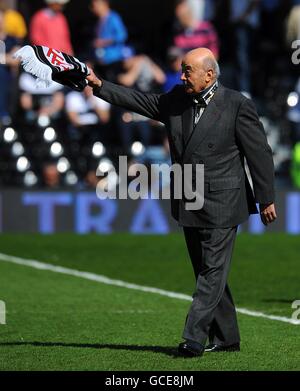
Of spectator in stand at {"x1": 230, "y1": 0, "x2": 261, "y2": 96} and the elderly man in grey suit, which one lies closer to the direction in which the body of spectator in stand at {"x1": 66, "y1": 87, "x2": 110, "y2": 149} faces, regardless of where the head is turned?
the elderly man in grey suit

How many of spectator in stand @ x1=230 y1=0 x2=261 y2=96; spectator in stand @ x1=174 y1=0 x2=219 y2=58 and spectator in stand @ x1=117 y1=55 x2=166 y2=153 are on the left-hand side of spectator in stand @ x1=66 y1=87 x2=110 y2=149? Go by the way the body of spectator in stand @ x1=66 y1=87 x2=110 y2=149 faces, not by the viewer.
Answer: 3

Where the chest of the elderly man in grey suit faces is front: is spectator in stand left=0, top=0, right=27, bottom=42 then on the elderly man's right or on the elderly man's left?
on the elderly man's right

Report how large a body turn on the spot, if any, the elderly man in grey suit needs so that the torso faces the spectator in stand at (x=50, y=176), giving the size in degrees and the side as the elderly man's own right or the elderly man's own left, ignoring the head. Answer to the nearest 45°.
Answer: approximately 135° to the elderly man's own right

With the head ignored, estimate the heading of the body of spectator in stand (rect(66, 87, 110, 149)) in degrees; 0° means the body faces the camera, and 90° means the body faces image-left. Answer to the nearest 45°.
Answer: approximately 0°

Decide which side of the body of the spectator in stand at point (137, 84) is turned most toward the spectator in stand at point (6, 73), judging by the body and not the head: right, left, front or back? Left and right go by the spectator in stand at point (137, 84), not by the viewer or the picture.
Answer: right
